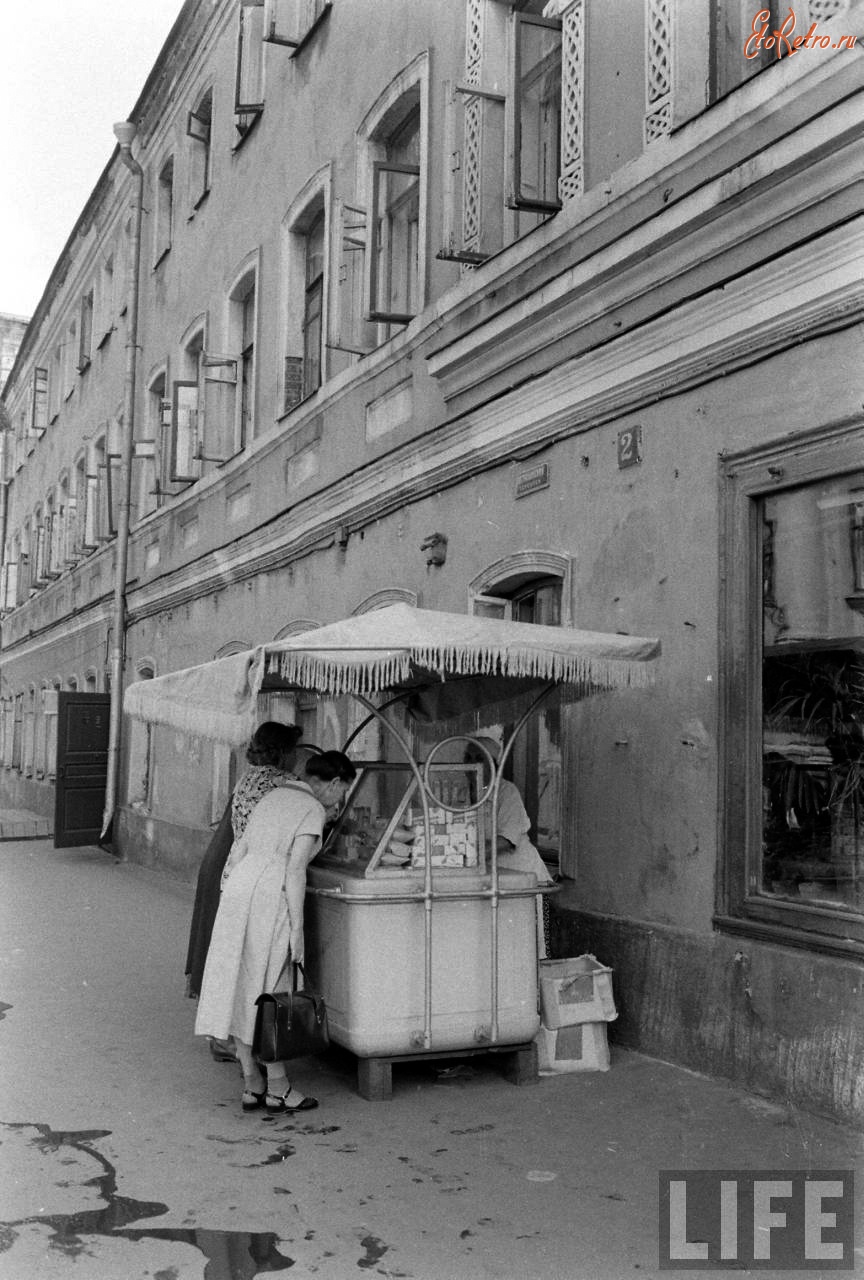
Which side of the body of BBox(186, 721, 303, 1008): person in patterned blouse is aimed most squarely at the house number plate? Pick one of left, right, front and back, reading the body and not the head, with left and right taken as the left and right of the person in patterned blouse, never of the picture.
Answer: front

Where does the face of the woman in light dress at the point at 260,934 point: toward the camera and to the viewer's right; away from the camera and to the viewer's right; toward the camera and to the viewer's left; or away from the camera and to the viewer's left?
away from the camera and to the viewer's right

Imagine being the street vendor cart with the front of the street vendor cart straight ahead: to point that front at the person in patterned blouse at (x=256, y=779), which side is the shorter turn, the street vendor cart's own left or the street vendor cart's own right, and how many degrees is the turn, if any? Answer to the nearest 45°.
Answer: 0° — it already faces them

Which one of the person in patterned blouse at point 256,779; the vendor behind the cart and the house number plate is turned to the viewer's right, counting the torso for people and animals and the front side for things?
the person in patterned blouse

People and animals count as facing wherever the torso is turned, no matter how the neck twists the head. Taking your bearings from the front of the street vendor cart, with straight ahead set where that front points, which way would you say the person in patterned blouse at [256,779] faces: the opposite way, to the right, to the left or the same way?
the opposite way

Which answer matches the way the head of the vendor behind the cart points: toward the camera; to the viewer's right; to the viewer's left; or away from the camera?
to the viewer's left

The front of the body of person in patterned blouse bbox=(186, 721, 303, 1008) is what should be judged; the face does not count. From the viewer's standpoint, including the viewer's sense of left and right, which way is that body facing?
facing to the right of the viewer

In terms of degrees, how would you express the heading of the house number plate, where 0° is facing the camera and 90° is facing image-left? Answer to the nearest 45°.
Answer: approximately 45°

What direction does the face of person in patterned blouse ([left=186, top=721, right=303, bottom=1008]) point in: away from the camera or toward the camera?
away from the camera

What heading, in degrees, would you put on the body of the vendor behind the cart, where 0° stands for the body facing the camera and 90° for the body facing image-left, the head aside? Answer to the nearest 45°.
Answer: approximately 90°

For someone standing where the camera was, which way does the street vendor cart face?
facing to the left of the viewer

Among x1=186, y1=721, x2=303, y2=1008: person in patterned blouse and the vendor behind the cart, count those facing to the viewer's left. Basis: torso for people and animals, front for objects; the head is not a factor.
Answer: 1

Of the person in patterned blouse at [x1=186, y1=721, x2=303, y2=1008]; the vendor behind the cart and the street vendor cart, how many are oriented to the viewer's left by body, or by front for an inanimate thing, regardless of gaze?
2
